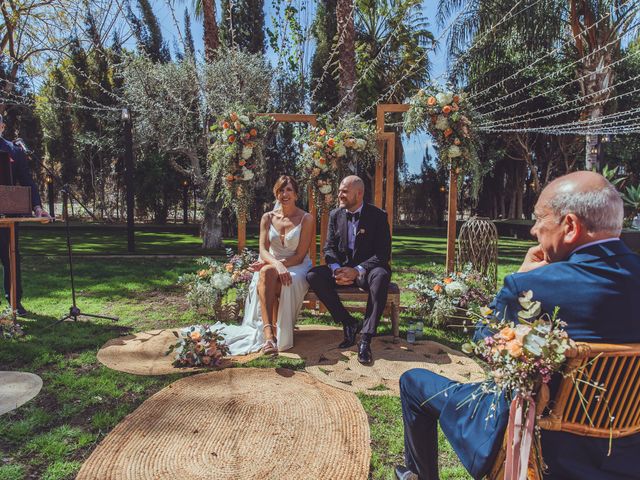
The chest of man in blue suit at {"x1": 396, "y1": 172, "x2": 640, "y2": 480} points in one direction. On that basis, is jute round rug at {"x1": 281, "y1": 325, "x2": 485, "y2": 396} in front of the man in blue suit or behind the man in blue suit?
in front

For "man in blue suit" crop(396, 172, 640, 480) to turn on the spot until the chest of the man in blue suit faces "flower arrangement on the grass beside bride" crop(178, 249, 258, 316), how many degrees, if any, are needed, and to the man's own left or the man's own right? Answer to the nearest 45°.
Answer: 0° — they already face it

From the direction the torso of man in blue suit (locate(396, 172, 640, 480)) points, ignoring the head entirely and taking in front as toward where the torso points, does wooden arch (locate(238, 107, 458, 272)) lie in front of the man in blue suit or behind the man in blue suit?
in front

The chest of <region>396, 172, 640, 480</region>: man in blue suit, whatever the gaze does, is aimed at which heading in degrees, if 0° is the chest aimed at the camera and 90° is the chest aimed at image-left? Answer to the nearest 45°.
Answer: approximately 135°

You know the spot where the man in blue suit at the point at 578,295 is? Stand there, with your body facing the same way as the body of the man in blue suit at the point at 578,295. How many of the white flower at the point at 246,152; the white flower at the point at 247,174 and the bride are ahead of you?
3

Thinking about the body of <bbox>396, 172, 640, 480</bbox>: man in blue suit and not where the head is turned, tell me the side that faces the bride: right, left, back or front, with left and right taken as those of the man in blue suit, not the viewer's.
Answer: front

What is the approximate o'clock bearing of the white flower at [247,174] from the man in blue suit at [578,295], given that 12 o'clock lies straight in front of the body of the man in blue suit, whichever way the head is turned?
The white flower is roughly at 12 o'clock from the man in blue suit.
